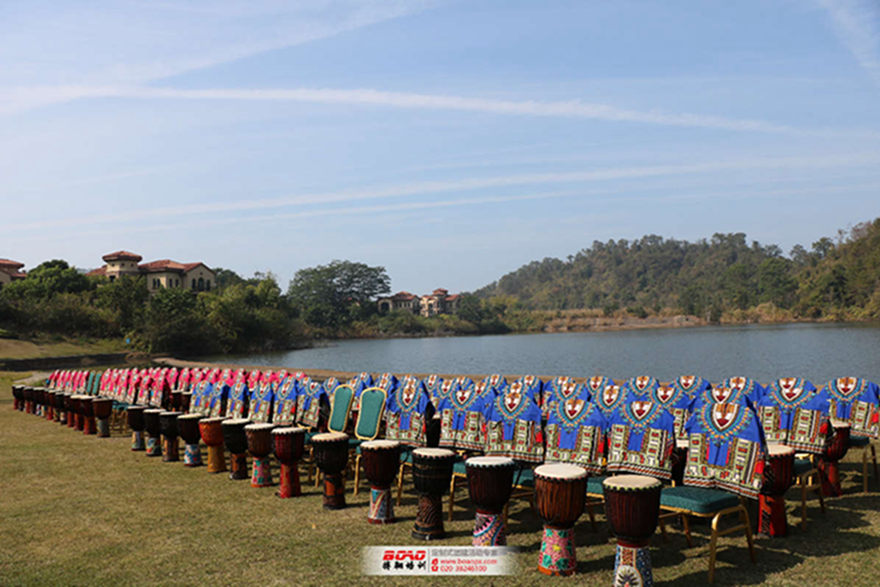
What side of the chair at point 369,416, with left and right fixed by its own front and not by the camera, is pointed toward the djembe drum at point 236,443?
right

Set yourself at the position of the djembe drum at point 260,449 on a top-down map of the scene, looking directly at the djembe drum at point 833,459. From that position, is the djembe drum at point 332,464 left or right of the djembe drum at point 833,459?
right

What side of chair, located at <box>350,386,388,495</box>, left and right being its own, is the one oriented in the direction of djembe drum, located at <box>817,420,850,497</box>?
left

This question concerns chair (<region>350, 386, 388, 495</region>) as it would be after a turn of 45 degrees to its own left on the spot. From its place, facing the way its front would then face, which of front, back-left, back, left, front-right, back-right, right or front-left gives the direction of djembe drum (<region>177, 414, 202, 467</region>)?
back-right

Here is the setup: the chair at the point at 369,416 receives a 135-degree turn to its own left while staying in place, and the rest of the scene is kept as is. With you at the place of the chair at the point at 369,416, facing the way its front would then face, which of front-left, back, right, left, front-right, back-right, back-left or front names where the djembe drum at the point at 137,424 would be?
back-left

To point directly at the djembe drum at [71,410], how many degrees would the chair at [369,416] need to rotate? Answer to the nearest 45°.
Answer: approximately 90° to its right

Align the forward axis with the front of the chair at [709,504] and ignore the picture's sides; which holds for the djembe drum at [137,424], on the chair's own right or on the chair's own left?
on the chair's own right

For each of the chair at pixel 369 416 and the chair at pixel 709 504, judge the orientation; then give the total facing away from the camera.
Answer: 0

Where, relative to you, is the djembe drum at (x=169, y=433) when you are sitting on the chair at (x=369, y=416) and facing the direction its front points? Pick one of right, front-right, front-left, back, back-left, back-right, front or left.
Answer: right

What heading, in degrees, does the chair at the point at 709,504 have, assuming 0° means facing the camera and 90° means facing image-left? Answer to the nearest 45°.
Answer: approximately 45°

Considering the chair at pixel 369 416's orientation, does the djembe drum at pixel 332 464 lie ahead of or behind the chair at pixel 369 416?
ahead

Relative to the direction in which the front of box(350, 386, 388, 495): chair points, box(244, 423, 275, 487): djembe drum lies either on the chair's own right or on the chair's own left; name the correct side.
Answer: on the chair's own right

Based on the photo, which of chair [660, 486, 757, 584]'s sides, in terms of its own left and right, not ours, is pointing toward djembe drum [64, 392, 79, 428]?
right
